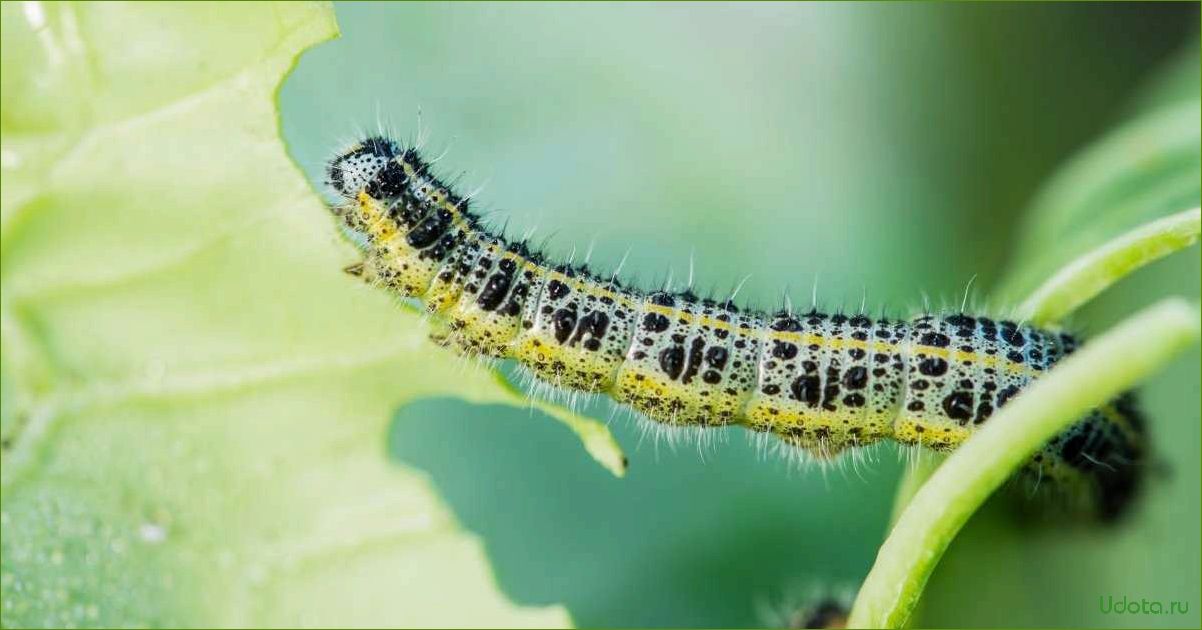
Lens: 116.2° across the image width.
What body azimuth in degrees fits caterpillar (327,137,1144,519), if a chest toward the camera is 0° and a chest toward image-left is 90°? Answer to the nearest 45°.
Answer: approximately 90°

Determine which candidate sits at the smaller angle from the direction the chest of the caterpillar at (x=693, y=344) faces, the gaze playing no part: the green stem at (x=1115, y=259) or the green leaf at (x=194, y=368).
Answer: the green leaf

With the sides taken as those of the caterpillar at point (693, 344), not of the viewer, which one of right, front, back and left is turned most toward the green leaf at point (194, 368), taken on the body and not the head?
front
